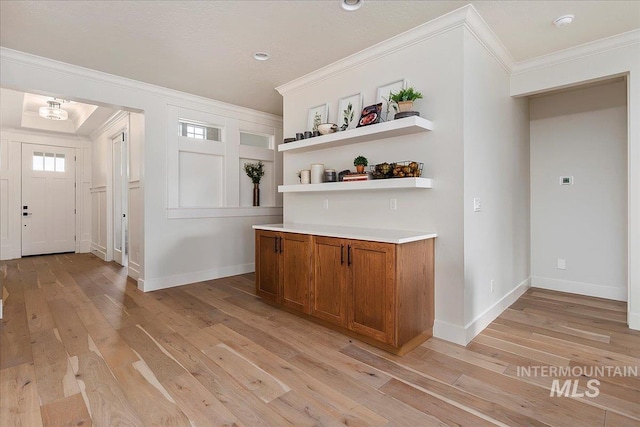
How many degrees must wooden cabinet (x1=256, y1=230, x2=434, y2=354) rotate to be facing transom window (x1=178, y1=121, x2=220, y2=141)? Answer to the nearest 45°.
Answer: approximately 90° to its right

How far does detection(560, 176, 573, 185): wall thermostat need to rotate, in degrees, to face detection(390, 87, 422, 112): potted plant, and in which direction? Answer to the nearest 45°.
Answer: approximately 45° to its right

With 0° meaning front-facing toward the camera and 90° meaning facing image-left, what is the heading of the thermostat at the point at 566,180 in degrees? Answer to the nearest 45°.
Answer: approximately 0°

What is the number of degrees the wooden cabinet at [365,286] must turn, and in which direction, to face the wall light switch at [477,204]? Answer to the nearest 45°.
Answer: approximately 135° to its left

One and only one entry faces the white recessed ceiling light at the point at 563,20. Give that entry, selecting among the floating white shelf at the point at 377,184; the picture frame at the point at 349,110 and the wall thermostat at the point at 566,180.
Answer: the wall thermostat

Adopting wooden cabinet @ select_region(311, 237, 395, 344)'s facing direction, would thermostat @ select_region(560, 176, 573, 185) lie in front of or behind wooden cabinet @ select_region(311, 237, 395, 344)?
behind

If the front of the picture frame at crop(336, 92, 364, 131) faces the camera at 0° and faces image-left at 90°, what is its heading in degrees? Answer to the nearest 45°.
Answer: approximately 45°

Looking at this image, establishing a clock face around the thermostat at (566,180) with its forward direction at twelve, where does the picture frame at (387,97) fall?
The picture frame is roughly at 1 o'clock from the thermostat.

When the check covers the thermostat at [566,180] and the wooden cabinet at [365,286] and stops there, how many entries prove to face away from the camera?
0
